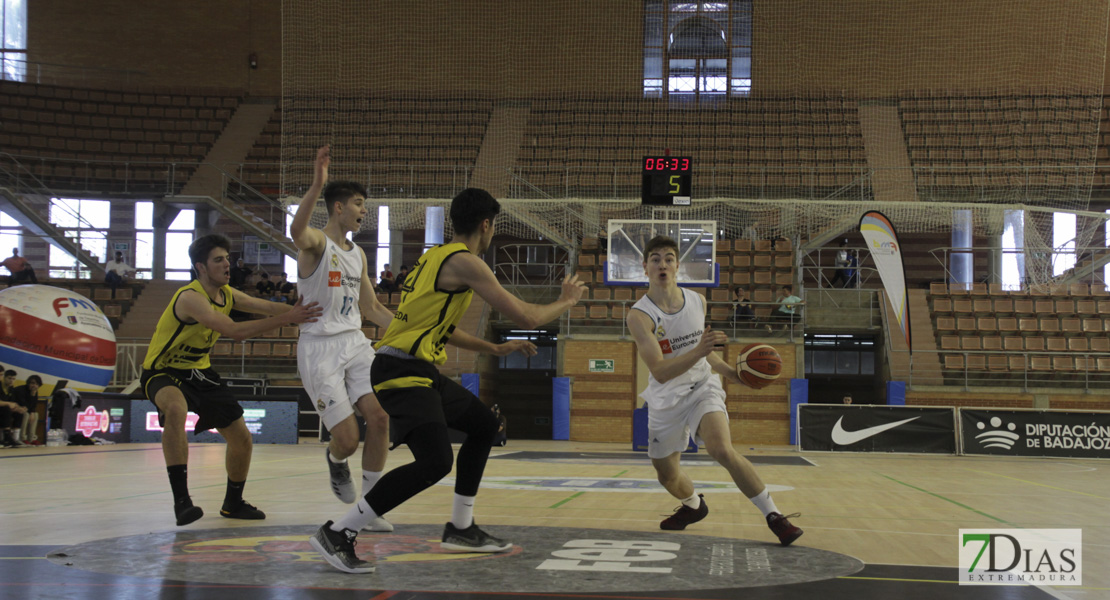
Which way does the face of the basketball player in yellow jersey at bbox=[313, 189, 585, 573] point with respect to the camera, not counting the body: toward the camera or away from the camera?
away from the camera

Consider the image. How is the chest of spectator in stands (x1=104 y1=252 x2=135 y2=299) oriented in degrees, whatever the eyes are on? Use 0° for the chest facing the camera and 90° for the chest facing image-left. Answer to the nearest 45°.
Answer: approximately 0°

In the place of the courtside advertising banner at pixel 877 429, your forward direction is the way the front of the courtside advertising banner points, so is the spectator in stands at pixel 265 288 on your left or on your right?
on your right

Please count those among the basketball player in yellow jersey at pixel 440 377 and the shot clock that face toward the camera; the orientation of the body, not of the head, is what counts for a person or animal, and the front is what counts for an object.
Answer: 1

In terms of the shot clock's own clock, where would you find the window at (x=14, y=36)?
The window is roughly at 4 o'clock from the shot clock.

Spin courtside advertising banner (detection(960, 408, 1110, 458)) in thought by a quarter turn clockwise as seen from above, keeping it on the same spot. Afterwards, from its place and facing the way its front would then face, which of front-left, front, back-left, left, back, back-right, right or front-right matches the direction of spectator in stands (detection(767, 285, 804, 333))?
front-right

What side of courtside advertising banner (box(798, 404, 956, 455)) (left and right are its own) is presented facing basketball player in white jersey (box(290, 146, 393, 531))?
front

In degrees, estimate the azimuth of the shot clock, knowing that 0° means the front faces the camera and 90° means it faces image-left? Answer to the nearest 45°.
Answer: approximately 0°
